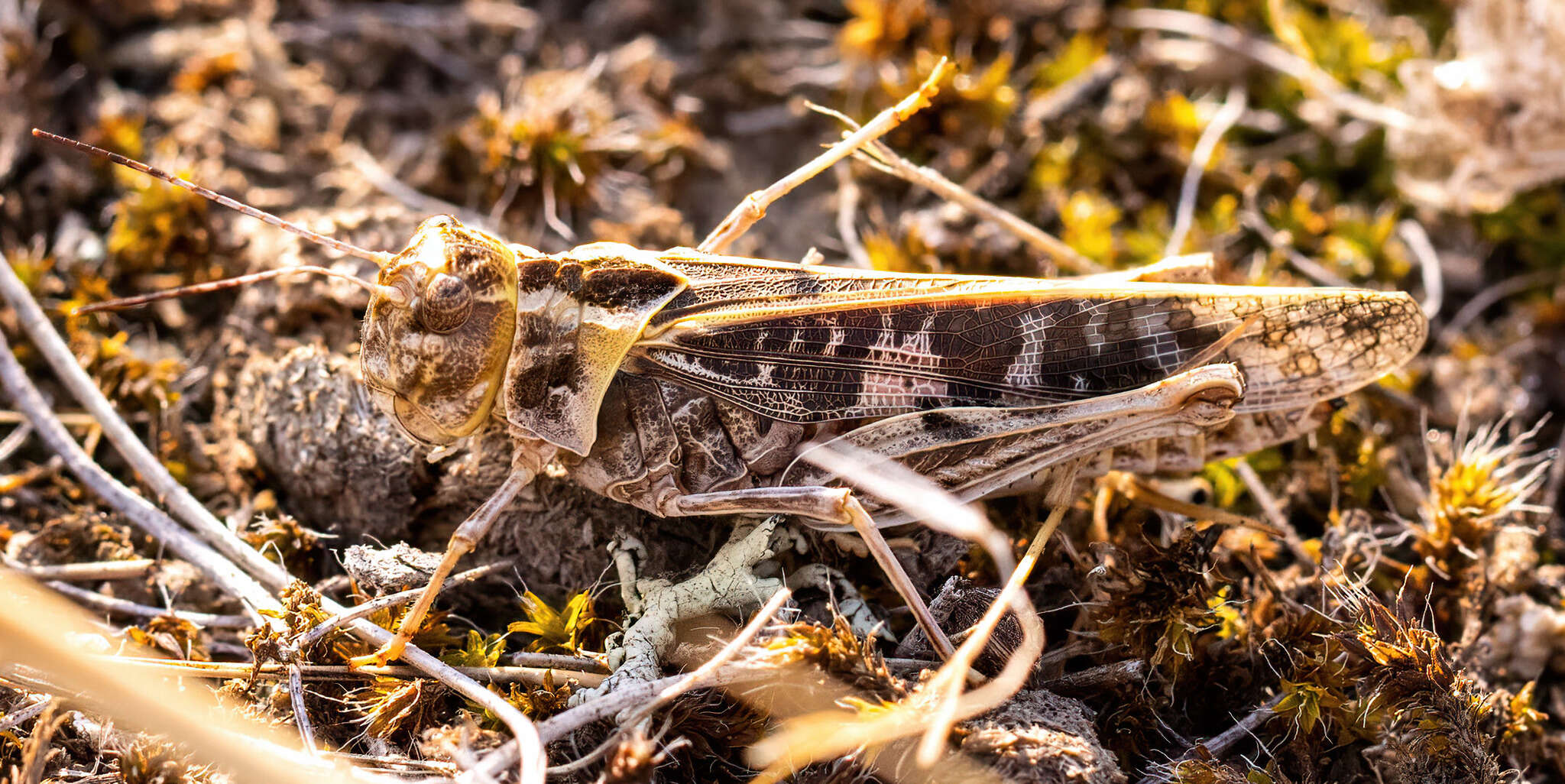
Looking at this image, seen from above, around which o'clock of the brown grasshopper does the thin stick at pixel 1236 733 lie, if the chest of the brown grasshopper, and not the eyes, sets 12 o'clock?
The thin stick is roughly at 7 o'clock from the brown grasshopper.

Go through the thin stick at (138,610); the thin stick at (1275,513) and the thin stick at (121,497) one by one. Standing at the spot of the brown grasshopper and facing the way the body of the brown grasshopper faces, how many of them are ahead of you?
2

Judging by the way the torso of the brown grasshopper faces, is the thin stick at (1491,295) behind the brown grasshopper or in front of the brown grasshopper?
behind

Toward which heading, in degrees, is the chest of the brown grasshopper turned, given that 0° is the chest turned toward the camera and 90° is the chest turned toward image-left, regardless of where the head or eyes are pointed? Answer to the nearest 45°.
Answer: approximately 90°

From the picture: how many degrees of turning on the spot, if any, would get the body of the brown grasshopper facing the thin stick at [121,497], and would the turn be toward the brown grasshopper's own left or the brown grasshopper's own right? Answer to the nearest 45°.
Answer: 0° — it already faces it
